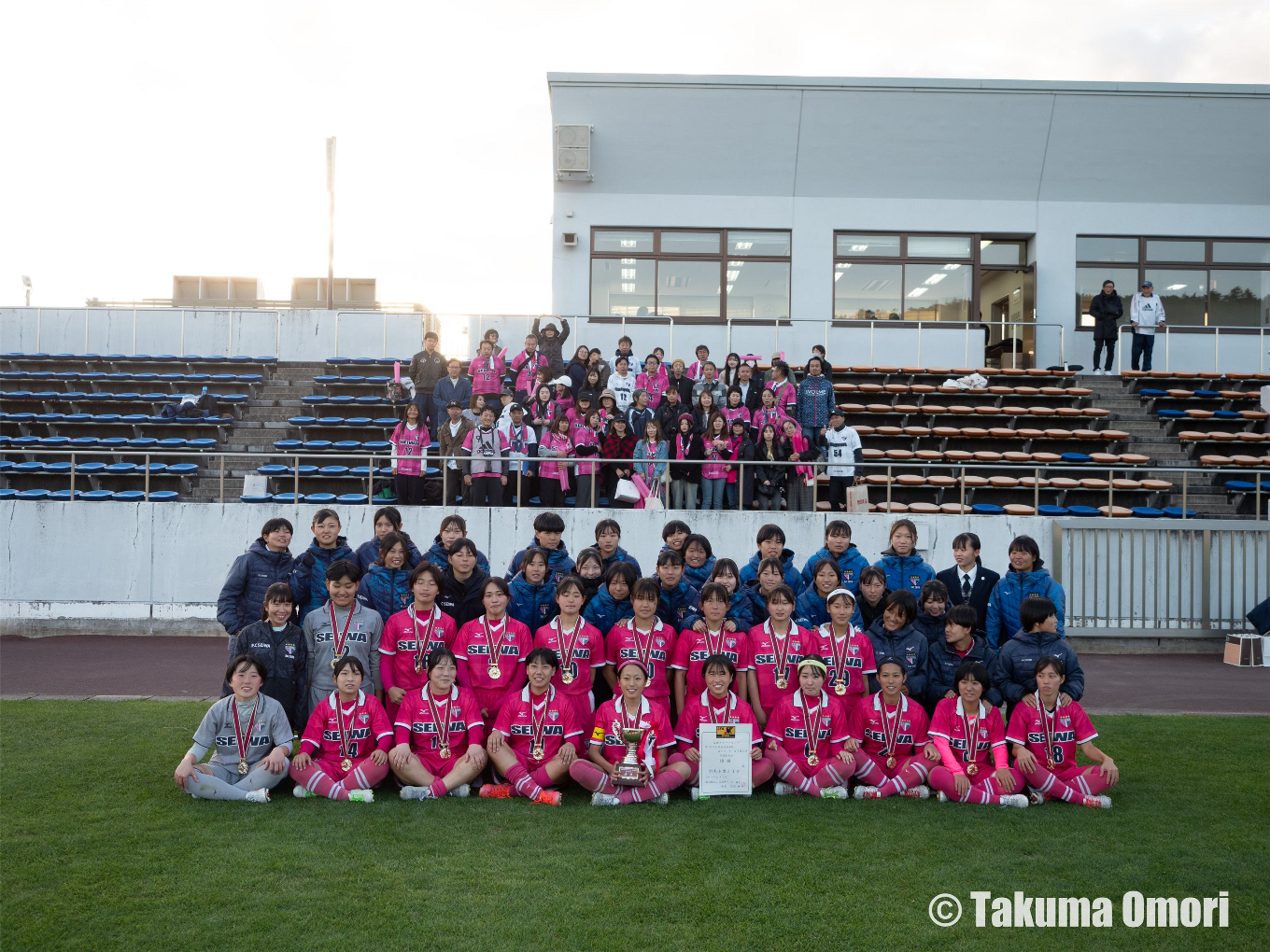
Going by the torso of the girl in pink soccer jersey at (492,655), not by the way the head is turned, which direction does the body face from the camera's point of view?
toward the camera

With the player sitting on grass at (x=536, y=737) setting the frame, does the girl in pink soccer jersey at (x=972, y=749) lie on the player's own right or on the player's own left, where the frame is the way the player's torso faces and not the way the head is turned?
on the player's own left

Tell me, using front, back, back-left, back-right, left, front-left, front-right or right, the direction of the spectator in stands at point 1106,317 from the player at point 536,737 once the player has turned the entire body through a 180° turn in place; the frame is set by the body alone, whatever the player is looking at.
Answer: front-right

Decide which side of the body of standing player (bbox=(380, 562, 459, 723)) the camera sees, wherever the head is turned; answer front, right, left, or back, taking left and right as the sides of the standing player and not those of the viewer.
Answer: front

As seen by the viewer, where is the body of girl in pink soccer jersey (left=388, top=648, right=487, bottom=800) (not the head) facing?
toward the camera

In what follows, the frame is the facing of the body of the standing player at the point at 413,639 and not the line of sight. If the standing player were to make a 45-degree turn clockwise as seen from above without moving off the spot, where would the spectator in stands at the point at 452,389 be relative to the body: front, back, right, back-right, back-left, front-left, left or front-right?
back-right

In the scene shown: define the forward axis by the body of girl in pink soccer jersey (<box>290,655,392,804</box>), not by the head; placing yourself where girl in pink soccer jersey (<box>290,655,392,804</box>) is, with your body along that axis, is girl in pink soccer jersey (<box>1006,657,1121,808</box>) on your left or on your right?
on your left

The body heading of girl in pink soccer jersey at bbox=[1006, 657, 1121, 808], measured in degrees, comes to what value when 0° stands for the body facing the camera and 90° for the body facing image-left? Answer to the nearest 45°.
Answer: approximately 0°

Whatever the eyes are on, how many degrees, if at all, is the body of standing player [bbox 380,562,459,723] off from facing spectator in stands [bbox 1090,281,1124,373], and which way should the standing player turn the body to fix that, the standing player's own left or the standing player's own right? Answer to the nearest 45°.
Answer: approximately 135° to the standing player's own left

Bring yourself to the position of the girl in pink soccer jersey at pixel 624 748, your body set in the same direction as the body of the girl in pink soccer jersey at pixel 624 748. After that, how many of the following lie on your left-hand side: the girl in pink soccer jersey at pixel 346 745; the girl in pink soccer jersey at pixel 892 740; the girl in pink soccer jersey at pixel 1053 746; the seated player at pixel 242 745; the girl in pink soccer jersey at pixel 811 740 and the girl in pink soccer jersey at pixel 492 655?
3

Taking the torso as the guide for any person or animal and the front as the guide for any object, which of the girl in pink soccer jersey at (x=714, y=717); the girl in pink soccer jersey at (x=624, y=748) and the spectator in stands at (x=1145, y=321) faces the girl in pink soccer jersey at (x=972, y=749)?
the spectator in stands

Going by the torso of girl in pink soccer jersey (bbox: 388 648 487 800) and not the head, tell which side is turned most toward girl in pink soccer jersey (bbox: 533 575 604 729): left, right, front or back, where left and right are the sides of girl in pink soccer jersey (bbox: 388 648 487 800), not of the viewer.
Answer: left

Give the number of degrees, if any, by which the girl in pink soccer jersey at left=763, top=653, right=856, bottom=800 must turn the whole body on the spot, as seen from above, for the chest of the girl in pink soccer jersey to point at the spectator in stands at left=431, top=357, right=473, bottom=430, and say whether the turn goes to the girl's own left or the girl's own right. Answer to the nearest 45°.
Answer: approximately 135° to the girl's own right
